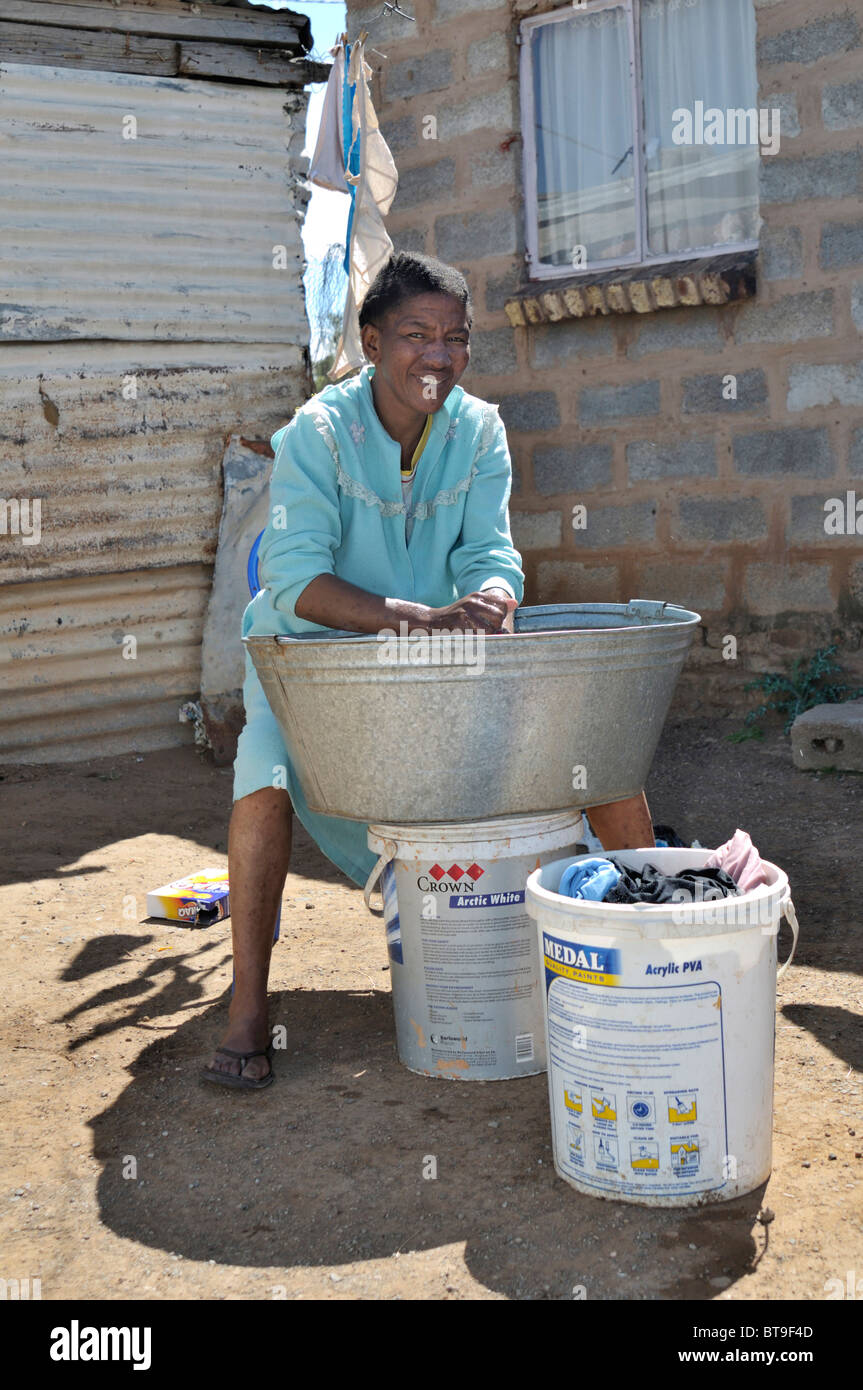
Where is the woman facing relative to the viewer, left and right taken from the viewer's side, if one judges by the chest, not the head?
facing the viewer and to the right of the viewer

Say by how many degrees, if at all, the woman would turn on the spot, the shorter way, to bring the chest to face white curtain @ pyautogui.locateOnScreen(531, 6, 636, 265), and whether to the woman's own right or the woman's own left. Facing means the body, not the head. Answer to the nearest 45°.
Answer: approximately 135° to the woman's own left

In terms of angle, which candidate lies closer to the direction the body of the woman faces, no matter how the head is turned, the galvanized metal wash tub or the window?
the galvanized metal wash tub

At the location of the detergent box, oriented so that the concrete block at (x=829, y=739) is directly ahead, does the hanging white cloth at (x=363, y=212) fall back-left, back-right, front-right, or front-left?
front-left

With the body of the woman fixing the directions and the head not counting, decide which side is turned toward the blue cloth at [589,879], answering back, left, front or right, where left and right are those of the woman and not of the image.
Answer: front

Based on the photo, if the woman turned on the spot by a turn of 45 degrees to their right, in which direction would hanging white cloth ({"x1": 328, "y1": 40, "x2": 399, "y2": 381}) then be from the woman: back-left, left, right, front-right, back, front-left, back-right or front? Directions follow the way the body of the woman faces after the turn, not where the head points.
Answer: back

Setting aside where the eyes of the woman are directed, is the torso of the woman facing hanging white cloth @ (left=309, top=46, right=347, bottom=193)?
no

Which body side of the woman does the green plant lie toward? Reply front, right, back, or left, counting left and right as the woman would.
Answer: left

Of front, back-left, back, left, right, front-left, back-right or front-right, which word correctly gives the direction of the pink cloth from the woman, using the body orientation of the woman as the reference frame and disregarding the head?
front

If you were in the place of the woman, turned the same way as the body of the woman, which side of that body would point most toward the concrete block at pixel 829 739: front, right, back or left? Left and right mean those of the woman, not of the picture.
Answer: left

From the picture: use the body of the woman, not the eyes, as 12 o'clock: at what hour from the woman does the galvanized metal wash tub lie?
The galvanized metal wash tub is roughly at 1 o'clock from the woman.

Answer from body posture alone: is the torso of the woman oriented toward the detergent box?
no

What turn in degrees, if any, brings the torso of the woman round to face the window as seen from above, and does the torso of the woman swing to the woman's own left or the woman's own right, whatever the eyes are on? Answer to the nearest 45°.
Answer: approximately 135° to the woman's own left

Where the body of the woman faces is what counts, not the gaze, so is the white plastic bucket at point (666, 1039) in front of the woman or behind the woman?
in front
